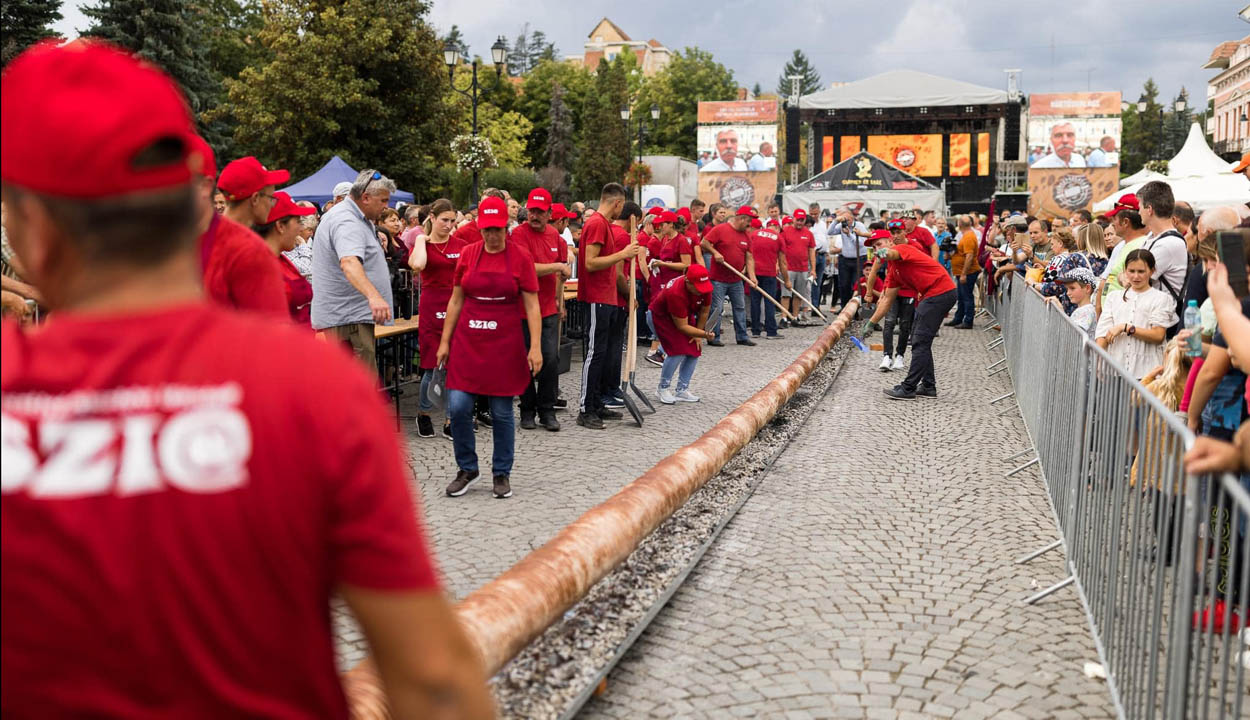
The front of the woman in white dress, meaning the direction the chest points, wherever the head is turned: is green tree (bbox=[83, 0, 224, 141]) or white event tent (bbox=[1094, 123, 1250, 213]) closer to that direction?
the green tree

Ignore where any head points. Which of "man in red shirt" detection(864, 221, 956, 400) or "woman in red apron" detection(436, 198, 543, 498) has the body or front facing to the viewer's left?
the man in red shirt

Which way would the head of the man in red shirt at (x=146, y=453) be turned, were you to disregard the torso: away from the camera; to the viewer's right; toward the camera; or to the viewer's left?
away from the camera

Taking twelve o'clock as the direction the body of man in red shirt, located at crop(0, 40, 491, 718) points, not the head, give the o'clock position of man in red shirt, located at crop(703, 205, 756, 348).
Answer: man in red shirt, located at crop(703, 205, 756, 348) is roughly at 1 o'clock from man in red shirt, located at crop(0, 40, 491, 718).

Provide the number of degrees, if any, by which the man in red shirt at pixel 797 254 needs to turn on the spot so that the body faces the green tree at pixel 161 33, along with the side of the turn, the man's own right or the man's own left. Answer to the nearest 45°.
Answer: approximately 135° to the man's own right

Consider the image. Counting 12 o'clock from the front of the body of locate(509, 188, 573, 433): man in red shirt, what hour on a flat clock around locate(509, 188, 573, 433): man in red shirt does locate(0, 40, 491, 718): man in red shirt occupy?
locate(0, 40, 491, 718): man in red shirt is roughly at 12 o'clock from locate(509, 188, 573, 433): man in red shirt.

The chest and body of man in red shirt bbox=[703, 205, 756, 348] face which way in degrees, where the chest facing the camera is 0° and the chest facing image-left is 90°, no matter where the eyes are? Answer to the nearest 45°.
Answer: approximately 315°

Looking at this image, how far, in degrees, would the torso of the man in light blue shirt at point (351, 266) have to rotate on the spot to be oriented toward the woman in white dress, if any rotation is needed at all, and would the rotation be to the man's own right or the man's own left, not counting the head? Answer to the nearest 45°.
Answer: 0° — they already face them

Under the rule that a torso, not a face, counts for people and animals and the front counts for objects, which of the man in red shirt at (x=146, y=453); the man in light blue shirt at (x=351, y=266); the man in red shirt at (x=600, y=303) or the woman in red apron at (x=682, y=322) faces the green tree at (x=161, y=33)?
the man in red shirt at (x=146, y=453)

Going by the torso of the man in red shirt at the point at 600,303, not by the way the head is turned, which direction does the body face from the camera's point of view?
to the viewer's right

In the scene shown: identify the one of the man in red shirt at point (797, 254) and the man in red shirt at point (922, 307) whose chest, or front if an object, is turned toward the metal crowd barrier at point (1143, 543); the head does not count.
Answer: the man in red shirt at point (797, 254)
